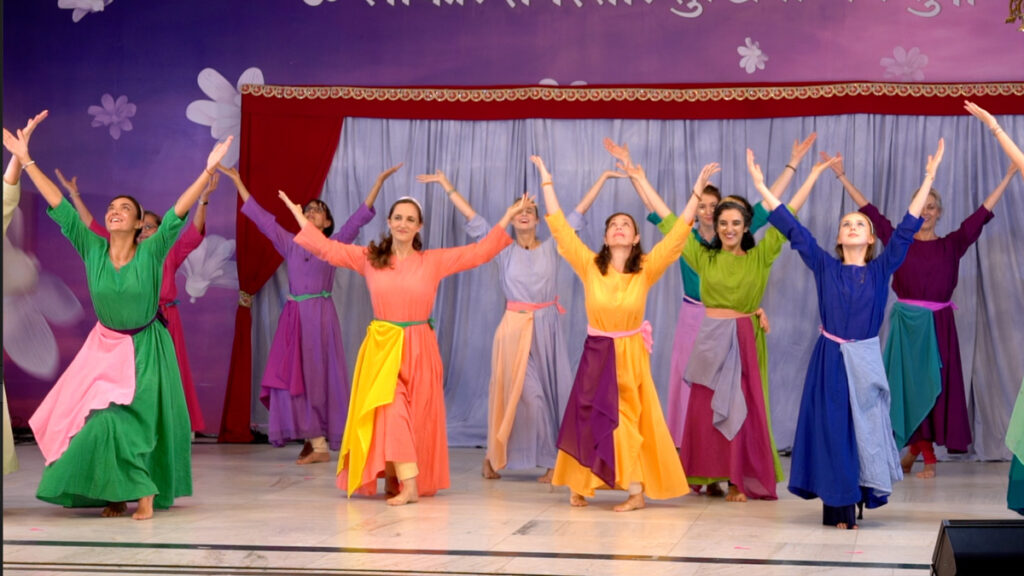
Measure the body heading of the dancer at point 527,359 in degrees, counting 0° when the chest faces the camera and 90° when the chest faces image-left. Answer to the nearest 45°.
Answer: approximately 0°

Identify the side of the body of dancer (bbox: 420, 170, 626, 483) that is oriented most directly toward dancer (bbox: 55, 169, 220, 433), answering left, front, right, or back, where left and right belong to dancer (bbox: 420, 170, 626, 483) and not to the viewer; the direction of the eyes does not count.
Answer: right

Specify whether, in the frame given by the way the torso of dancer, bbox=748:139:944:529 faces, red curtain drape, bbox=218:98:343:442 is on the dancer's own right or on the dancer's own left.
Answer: on the dancer's own right

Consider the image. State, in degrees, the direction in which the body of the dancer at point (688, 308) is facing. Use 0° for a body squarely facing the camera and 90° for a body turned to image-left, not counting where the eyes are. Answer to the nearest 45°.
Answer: approximately 0°

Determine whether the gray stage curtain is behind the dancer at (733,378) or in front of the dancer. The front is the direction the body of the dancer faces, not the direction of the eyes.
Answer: behind
